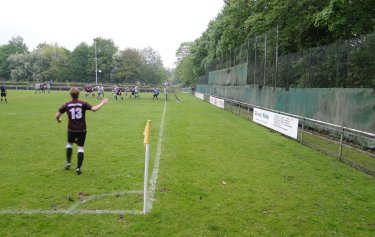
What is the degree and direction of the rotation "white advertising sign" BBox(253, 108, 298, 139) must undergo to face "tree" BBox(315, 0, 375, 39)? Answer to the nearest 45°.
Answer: approximately 180°

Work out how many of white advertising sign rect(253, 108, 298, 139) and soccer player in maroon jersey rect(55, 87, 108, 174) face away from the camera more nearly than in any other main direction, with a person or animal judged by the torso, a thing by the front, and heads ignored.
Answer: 1

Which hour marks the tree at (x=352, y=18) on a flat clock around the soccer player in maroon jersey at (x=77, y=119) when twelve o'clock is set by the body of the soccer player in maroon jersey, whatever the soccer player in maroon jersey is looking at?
The tree is roughly at 2 o'clock from the soccer player in maroon jersey.

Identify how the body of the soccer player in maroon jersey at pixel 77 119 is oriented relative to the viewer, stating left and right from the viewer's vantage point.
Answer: facing away from the viewer

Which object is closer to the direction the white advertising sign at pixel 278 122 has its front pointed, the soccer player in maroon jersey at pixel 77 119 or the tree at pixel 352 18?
the soccer player in maroon jersey

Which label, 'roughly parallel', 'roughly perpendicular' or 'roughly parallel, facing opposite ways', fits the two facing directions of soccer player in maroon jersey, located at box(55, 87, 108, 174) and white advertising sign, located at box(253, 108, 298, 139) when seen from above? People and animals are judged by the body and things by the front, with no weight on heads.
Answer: roughly perpendicular

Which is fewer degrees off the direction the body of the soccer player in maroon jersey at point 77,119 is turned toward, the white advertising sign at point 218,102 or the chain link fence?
the white advertising sign

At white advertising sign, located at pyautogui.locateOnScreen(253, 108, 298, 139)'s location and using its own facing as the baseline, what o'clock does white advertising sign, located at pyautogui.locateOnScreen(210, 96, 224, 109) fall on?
white advertising sign, located at pyautogui.locateOnScreen(210, 96, 224, 109) is roughly at 4 o'clock from white advertising sign, located at pyautogui.locateOnScreen(253, 108, 298, 139).

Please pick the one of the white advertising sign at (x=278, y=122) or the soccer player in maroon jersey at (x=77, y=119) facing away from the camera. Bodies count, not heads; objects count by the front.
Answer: the soccer player in maroon jersey

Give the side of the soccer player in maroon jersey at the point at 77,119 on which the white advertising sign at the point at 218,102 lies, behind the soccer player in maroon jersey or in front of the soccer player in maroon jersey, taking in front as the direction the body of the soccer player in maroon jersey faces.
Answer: in front

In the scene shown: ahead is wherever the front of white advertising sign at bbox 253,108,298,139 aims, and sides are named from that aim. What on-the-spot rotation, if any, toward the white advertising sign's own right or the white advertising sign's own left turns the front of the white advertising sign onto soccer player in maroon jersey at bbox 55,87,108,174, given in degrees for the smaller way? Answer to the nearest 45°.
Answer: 0° — it already faces them

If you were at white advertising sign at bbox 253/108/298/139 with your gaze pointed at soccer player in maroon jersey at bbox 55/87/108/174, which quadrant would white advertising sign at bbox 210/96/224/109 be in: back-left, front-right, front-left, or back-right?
back-right

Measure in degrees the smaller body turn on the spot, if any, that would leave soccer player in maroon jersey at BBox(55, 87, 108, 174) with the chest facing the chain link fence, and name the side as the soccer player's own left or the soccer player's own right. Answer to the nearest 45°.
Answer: approximately 45° to the soccer player's own right

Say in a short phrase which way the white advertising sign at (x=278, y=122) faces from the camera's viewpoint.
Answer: facing the viewer and to the left of the viewer
